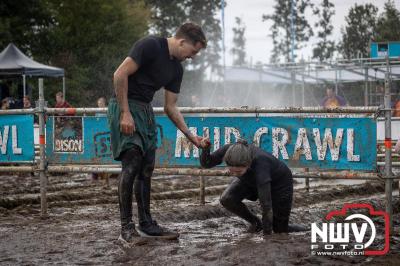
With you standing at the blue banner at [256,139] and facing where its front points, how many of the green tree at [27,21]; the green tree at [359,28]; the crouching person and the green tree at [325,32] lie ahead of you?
1

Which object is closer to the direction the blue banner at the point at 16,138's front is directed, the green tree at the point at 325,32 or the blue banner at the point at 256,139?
the blue banner

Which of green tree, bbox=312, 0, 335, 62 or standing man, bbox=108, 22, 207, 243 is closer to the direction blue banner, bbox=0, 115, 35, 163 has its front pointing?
the standing man

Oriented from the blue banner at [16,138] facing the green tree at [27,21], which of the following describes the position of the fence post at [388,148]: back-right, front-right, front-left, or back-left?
back-right

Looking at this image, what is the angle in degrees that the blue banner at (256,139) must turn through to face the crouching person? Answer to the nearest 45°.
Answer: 0° — it already faces them

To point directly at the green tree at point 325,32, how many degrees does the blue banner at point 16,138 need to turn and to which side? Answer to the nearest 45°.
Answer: approximately 135° to its left

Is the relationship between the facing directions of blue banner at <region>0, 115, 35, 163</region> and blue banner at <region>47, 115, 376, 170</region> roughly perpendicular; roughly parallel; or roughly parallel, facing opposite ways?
roughly parallel

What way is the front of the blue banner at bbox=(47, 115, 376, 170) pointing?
toward the camera

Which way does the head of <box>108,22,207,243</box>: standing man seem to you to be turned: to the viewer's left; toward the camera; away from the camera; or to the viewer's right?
to the viewer's right

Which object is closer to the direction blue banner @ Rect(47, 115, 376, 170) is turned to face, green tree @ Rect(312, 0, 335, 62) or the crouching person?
the crouching person

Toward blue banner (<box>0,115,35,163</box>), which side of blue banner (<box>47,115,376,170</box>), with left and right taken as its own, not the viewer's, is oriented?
right

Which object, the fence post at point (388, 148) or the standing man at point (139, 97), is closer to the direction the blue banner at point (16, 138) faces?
the standing man

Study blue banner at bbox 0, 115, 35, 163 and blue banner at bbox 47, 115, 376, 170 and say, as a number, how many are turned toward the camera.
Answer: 2

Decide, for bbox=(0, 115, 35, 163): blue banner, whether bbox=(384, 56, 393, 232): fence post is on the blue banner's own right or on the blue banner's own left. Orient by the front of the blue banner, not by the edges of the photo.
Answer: on the blue banner's own left

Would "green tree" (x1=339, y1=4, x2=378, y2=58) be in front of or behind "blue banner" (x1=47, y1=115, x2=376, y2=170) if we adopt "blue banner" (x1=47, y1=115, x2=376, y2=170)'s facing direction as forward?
behind

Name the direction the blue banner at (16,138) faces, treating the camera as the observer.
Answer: facing the viewer

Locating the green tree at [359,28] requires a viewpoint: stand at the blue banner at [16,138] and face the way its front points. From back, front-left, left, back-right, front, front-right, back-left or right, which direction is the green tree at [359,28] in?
back-left
